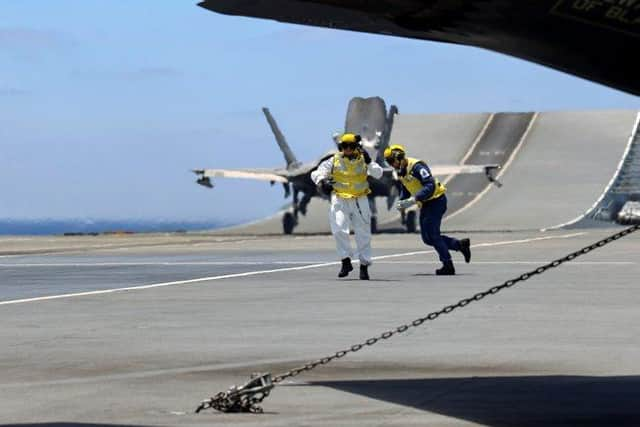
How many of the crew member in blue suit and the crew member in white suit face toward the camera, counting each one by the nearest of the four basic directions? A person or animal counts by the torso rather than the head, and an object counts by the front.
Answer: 1

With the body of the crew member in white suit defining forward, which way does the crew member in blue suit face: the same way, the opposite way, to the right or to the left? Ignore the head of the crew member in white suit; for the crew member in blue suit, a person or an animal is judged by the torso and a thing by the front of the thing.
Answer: to the right

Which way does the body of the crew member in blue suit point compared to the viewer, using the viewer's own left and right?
facing to the left of the viewer

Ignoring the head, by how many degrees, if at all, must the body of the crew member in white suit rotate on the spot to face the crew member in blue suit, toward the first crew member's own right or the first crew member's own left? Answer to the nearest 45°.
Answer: approximately 135° to the first crew member's own left

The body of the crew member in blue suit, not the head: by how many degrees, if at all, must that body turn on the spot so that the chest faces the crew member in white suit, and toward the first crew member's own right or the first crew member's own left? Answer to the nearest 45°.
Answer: approximately 45° to the first crew member's own left

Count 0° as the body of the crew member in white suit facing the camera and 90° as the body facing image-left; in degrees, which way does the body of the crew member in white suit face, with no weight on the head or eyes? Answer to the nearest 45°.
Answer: approximately 0°
